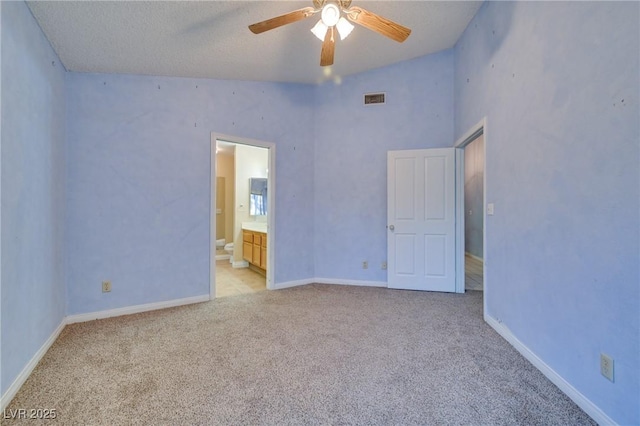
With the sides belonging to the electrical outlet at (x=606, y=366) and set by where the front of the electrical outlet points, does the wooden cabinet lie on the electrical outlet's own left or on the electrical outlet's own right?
on the electrical outlet's own right

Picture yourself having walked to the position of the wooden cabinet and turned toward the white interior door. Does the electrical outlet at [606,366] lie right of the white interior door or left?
right

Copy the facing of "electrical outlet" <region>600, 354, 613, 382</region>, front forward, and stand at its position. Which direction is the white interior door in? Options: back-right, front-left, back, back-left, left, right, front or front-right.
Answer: right

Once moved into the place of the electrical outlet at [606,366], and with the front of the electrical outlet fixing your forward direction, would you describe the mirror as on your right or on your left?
on your right

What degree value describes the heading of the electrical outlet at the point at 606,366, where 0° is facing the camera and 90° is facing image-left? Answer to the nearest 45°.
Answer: approximately 45°
